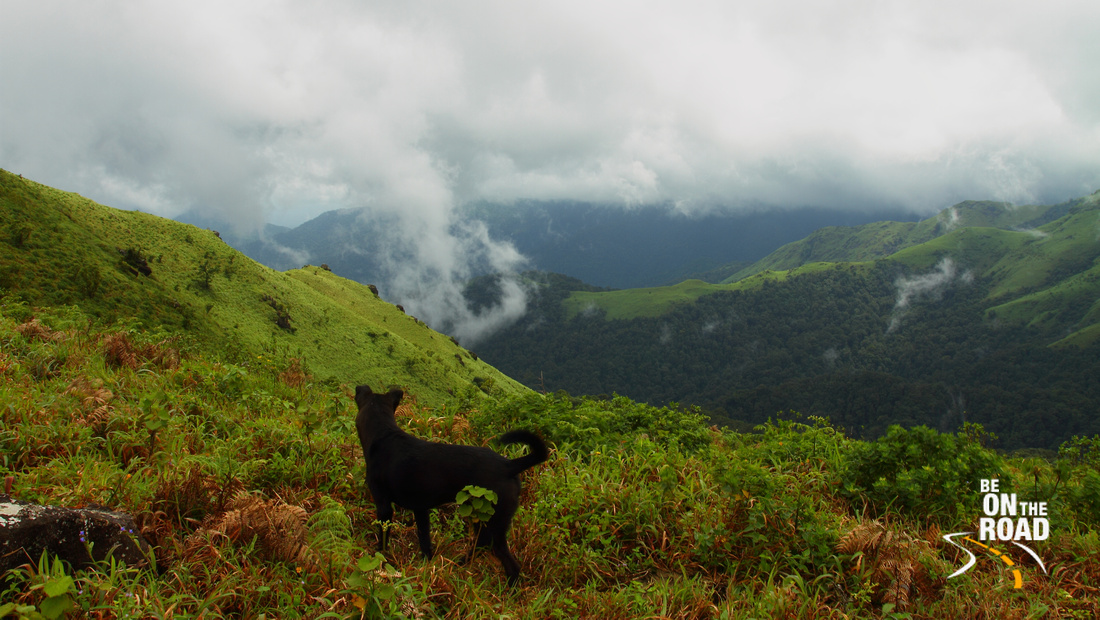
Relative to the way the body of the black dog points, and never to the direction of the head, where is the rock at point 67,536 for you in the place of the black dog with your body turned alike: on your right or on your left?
on your left

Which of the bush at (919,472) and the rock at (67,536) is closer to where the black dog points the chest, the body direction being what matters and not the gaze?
the rock

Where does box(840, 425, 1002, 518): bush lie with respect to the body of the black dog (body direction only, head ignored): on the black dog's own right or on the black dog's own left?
on the black dog's own right

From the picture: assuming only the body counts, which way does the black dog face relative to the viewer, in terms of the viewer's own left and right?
facing away from the viewer and to the left of the viewer
